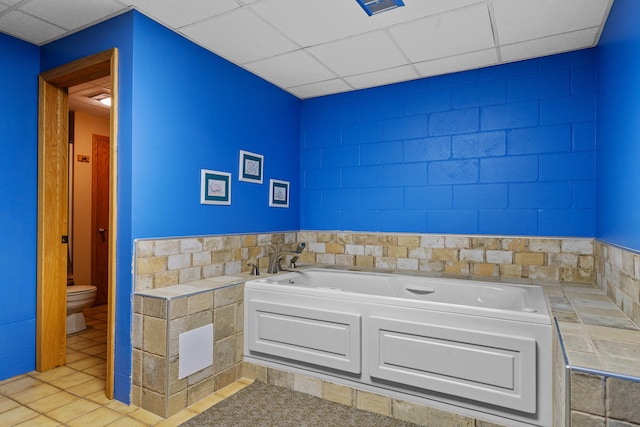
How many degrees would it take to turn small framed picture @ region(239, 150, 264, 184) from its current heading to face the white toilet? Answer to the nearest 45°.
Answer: approximately 135° to its right

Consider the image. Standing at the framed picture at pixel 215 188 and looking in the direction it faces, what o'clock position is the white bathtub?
The white bathtub is roughly at 12 o'clock from the framed picture.

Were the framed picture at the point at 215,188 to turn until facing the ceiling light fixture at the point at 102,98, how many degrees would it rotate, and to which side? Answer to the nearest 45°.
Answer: approximately 180°

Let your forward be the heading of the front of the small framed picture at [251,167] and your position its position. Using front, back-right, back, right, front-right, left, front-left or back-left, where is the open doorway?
back-right

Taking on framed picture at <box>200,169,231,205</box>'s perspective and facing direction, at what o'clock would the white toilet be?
The white toilet is roughly at 6 o'clock from the framed picture.

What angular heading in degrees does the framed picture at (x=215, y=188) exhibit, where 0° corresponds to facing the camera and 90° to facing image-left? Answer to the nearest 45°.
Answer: approximately 315°

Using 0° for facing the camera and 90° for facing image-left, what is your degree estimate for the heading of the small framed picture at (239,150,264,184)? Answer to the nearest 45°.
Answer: approximately 315°
